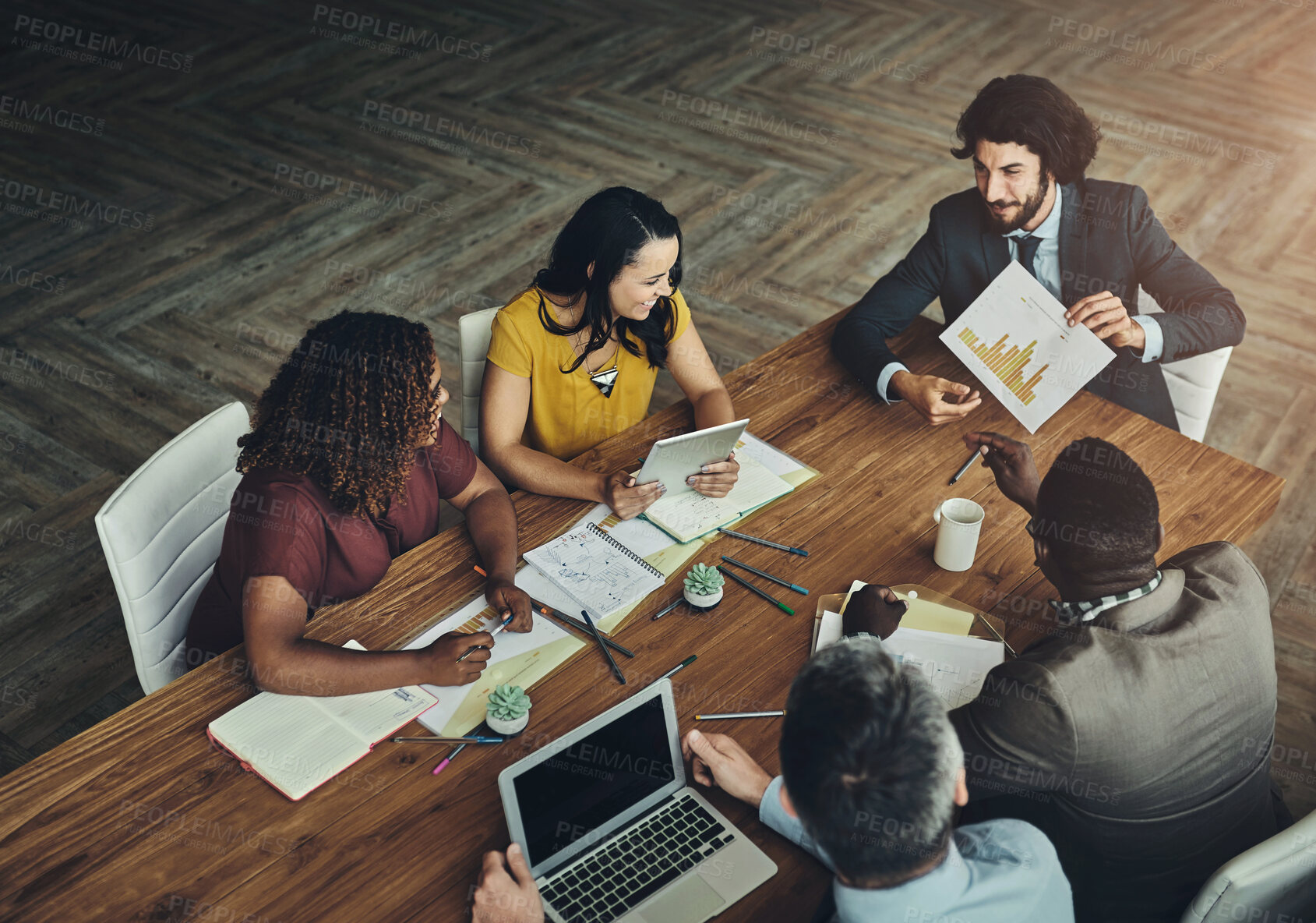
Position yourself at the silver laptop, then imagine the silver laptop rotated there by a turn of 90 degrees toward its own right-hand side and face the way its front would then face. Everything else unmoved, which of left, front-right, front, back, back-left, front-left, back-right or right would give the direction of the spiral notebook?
back-right

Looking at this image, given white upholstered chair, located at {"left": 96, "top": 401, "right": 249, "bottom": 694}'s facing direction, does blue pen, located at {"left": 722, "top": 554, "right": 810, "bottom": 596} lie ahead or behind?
ahead

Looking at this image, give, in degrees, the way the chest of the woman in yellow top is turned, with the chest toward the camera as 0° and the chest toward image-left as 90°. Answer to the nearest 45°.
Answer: approximately 315°

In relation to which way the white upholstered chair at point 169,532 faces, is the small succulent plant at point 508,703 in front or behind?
in front

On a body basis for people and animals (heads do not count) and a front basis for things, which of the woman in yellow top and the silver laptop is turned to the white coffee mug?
the woman in yellow top

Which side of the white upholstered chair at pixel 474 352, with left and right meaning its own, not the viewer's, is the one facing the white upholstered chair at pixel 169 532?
right
